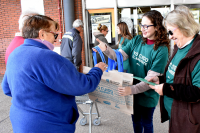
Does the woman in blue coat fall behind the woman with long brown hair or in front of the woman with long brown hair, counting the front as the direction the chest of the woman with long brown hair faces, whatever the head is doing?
in front

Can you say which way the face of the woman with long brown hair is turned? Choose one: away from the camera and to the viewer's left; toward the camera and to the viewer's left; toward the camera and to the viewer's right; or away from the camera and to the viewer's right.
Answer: toward the camera and to the viewer's left

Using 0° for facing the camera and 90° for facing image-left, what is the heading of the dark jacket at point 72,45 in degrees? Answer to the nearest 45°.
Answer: approximately 225°

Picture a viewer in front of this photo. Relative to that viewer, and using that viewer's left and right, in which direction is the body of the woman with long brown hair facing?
facing the viewer and to the left of the viewer

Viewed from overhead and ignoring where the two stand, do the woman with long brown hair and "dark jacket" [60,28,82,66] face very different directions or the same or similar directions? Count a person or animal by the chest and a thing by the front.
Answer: very different directions

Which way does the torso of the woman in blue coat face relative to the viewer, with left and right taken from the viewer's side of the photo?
facing away from the viewer and to the right of the viewer
